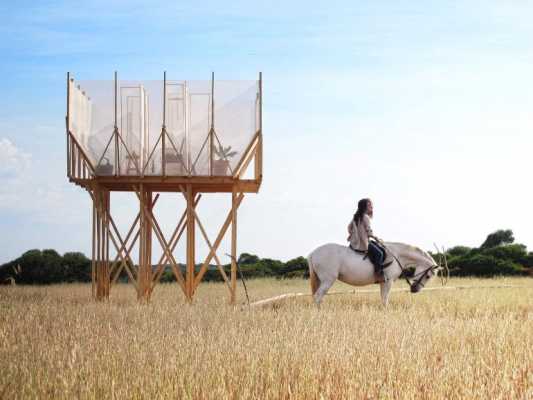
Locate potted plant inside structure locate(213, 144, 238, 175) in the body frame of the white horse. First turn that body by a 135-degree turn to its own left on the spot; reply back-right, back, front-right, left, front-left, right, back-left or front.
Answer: front-left

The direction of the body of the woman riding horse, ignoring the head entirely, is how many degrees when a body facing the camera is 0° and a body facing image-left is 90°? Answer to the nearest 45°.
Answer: approximately 270°

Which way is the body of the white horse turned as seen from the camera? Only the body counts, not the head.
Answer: to the viewer's right

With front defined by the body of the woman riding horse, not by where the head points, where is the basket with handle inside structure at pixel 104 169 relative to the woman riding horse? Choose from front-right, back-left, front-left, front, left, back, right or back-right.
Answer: back

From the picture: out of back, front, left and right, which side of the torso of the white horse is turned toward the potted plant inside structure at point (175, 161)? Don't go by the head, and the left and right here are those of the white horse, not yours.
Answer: back

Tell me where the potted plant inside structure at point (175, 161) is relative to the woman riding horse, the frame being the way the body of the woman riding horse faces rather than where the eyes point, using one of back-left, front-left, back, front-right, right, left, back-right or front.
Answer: back

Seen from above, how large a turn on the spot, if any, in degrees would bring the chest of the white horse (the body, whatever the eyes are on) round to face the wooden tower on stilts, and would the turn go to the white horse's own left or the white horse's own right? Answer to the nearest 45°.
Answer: approximately 180°

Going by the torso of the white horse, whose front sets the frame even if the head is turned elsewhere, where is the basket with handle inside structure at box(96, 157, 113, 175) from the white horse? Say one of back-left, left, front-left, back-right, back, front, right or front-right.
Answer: back
